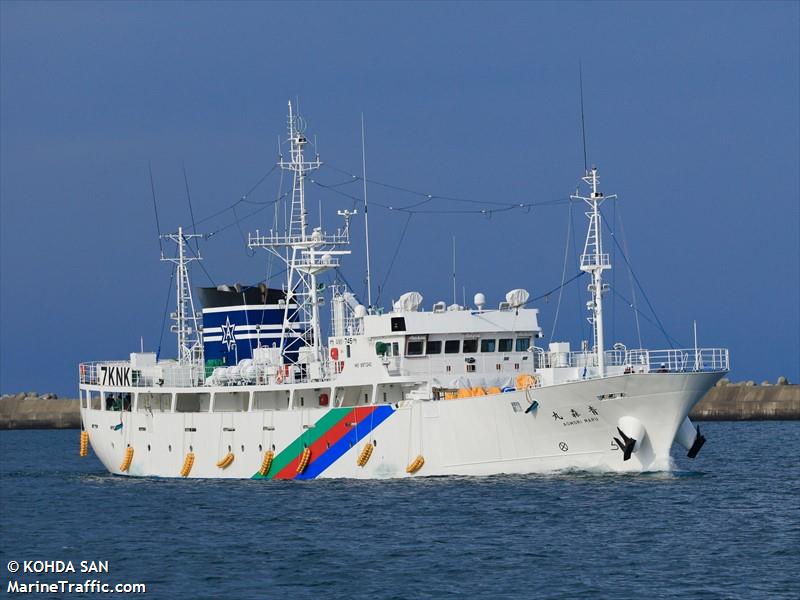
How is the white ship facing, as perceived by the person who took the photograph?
facing the viewer and to the right of the viewer
